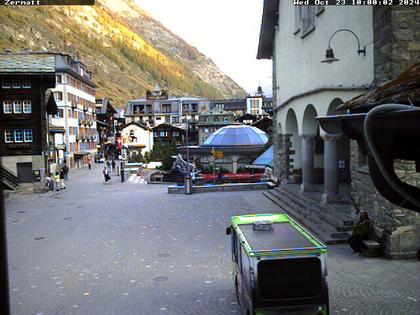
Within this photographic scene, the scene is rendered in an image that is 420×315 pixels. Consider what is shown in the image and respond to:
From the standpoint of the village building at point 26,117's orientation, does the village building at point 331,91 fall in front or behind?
in front

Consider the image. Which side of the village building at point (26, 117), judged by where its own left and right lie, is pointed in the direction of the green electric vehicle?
front

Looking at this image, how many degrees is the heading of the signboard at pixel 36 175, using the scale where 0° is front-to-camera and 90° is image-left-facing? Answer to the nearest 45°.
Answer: approximately 0°

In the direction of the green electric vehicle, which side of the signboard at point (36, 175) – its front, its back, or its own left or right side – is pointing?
front

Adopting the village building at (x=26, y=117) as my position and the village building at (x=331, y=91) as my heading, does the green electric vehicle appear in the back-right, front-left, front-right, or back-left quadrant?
front-right

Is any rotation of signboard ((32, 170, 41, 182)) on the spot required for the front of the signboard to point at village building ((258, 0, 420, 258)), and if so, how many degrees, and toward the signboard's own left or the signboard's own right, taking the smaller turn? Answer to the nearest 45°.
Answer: approximately 45° to the signboard's own left
